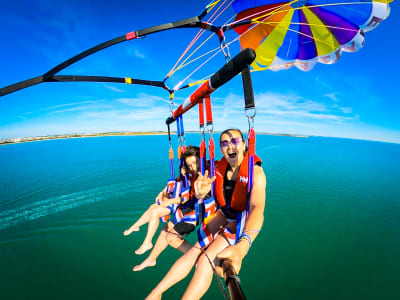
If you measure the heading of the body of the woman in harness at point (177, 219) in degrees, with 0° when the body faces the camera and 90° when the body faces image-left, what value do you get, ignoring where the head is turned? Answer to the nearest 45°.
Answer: approximately 45°

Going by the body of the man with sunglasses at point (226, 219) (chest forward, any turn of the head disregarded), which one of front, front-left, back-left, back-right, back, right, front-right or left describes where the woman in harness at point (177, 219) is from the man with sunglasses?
right

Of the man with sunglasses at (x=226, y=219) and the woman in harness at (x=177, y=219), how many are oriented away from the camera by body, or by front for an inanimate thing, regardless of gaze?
0

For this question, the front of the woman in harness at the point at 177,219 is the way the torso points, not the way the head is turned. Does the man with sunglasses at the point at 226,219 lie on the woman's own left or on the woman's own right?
on the woman's own left

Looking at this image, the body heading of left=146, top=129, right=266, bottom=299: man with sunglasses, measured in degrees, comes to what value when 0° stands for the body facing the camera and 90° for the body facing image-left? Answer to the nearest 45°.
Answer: approximately 45°
